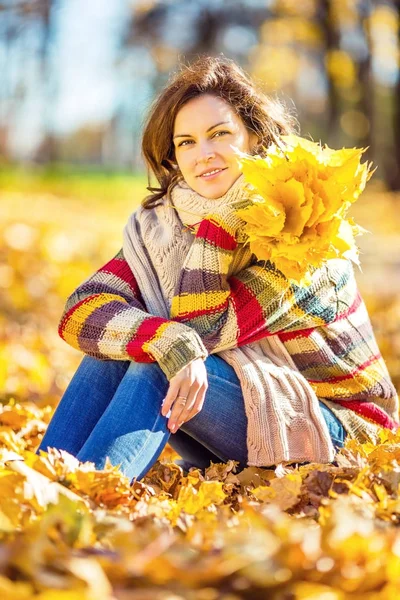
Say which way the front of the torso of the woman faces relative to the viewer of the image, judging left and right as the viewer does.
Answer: facing the viewer and to the left of the viewer

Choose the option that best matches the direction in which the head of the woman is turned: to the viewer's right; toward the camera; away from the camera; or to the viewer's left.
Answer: toward the camera
